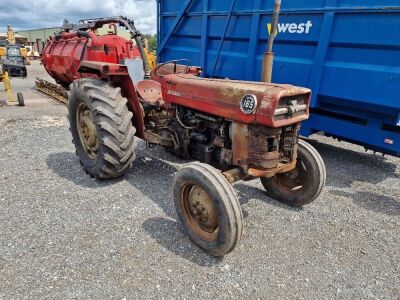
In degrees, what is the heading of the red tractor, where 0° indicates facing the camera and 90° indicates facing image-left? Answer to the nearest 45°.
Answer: approximately 315°

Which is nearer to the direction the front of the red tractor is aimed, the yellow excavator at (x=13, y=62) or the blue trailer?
the blue trailer

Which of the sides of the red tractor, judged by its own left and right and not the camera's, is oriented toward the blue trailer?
left

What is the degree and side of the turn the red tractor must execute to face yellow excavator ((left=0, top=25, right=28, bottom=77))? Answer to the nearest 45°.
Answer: approximately 180°
